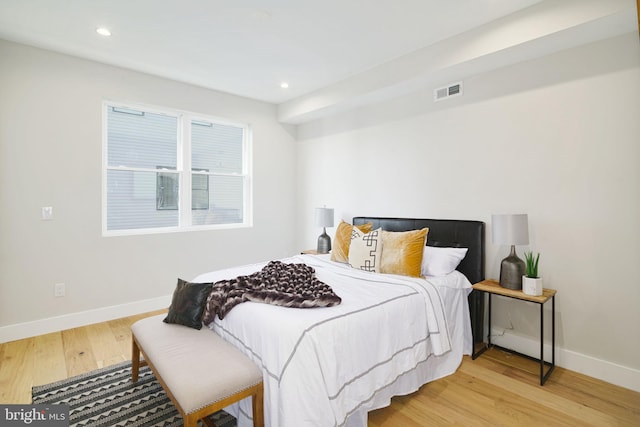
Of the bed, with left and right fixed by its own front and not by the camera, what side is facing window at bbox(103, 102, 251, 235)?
right

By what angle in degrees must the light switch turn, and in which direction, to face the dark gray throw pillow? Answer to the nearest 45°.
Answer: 0° — it already faces it

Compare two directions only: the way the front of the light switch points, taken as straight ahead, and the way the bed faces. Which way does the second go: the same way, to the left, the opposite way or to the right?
to the right

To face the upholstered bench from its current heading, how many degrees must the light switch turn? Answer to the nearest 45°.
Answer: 0° — it already faces it

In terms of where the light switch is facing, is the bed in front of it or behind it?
in front

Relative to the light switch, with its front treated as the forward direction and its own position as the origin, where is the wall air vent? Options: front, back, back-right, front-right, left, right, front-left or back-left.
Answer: front-left

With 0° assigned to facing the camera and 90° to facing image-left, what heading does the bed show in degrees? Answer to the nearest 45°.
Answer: approximately 45°

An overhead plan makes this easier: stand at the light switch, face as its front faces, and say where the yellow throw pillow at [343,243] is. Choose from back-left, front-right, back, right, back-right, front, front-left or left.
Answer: front-left

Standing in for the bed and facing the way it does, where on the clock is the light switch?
The light switch is roughly at 2 o'clock from the bed.

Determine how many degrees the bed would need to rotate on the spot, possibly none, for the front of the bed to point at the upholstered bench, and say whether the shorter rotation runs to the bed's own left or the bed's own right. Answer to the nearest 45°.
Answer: approximately 45° to the bed's own right

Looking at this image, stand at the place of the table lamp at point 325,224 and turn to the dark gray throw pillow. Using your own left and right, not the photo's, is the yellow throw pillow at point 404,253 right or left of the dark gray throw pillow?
left

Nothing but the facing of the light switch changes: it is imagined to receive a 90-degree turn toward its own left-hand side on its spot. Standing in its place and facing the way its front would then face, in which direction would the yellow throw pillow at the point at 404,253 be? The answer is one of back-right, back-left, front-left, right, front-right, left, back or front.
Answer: front-right
